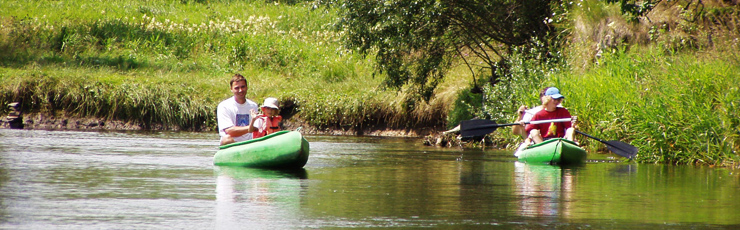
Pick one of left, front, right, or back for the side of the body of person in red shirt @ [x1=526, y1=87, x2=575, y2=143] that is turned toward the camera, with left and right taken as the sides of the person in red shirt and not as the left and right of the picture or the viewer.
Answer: front

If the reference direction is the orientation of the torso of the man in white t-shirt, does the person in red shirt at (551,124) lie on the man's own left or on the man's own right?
on the man's own left

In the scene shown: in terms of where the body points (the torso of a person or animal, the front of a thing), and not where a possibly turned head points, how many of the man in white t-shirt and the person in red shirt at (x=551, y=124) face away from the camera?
0

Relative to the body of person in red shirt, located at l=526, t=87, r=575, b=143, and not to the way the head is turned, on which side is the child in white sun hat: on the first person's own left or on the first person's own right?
on the first person's own right

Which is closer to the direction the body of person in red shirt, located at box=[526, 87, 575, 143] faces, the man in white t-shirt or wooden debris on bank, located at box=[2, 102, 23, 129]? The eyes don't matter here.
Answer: the man in white t-shirt

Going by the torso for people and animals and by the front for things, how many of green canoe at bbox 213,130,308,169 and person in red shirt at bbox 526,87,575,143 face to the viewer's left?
0

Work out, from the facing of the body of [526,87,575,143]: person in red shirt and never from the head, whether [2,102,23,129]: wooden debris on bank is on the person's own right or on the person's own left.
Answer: on the person's own right

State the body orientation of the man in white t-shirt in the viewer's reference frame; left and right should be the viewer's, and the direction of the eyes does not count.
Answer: facing the viewer and to the right of the viewer
